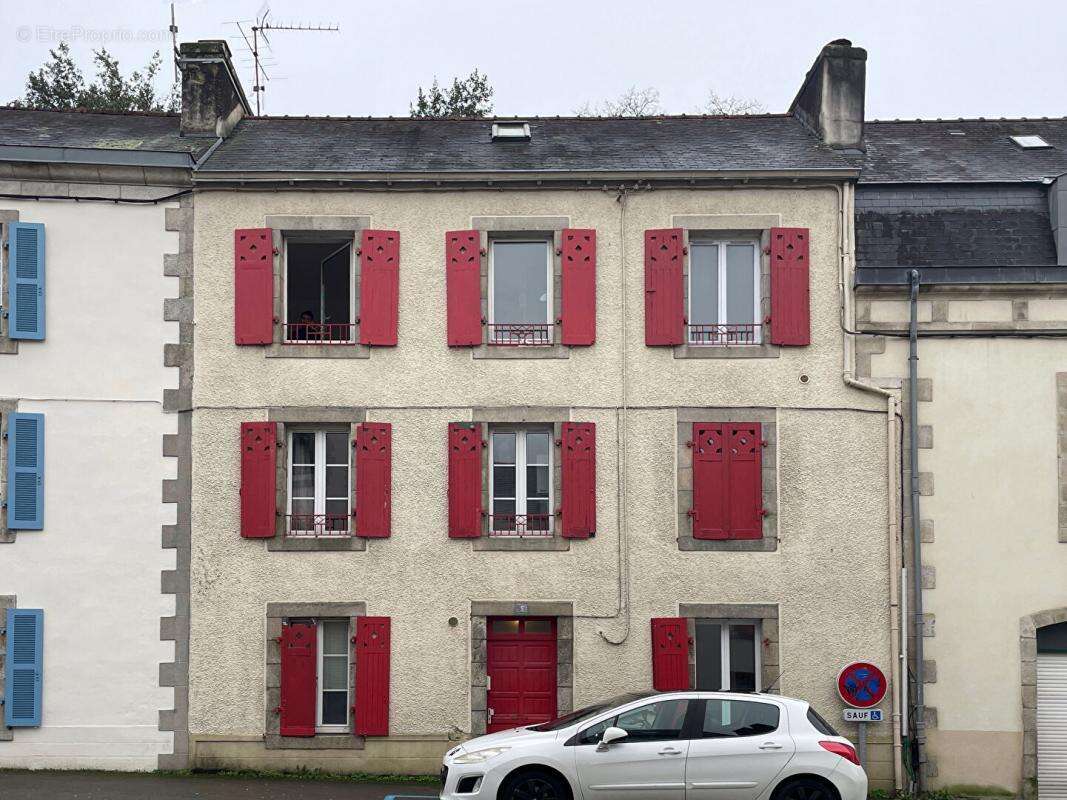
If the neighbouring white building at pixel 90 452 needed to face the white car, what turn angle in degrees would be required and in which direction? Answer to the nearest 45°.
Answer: approximately 45° to its left

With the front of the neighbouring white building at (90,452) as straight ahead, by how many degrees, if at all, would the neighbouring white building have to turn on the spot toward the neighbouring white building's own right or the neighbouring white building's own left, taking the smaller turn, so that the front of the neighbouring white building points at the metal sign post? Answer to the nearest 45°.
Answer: approximately 90° to the neighbouring white building's own left

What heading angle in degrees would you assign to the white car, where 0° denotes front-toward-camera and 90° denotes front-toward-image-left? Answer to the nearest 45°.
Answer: approximately 90°

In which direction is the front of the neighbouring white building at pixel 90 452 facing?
toward the camera

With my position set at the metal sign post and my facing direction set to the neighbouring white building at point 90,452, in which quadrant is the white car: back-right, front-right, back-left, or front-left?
front-left

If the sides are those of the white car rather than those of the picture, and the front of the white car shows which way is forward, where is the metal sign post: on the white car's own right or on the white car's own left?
on the white car's own right

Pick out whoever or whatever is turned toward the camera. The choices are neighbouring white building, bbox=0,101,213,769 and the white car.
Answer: the neighbouring white building

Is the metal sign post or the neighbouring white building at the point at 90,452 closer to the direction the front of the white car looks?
the neighbouring white building

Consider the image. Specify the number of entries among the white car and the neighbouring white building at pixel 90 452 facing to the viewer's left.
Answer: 1

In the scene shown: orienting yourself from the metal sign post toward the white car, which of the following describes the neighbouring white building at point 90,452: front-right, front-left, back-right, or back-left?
front-right
